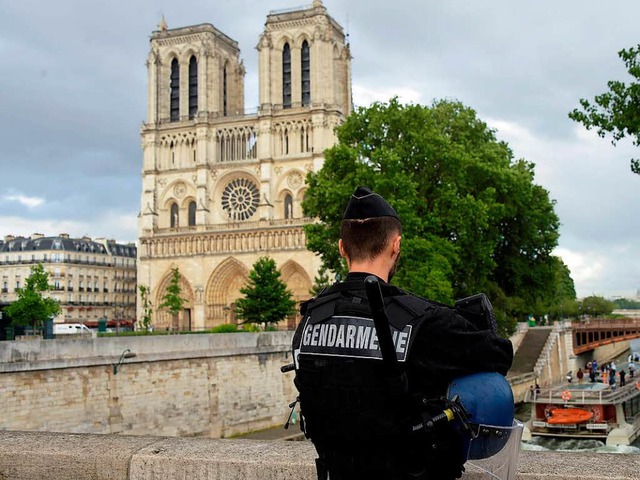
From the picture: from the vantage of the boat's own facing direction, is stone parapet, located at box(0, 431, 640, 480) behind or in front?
behind

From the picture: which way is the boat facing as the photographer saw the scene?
facing away from the viewer and to the right of the viewer

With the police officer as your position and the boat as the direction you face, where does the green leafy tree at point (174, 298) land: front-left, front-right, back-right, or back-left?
front-left

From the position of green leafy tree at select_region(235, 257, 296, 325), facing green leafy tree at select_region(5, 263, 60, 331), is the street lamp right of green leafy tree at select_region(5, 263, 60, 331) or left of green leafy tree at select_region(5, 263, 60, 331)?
left

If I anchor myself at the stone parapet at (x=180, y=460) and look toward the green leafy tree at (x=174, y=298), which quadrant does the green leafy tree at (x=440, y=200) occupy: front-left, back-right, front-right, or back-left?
front-right

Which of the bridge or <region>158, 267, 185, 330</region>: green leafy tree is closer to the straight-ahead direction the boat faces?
the bridge

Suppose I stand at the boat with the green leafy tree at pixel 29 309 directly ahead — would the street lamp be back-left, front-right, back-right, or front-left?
front-left

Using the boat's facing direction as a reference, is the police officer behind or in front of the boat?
behind

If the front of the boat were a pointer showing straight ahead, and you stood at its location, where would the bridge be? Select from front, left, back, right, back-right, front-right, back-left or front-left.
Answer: front-left

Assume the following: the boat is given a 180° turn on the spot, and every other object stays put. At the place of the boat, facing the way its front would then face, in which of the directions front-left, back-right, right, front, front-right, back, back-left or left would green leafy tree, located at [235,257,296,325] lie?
right
